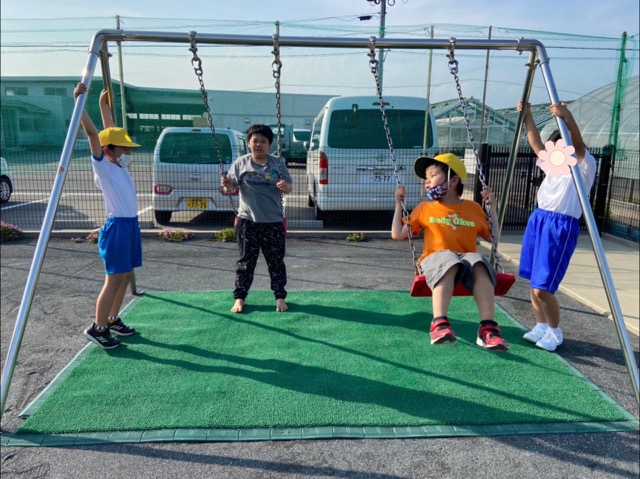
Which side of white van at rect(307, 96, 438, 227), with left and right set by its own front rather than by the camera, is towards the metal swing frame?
back

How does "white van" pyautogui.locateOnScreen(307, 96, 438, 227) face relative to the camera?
away from the camera

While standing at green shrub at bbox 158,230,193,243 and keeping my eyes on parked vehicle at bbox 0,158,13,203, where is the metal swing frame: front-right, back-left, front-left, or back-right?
back-left

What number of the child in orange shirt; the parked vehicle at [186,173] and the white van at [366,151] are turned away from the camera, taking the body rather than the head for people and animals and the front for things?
2

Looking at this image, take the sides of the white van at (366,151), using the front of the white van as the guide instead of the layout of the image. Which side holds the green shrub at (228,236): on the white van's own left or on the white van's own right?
on the white van's own left

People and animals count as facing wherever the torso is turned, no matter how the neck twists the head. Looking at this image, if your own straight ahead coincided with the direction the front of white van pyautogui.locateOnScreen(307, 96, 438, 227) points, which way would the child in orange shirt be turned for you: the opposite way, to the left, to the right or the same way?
the opposite way

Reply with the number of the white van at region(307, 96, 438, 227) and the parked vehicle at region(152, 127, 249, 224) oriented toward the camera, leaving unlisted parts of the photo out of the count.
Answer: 0

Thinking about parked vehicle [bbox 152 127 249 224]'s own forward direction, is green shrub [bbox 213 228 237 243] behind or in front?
behind

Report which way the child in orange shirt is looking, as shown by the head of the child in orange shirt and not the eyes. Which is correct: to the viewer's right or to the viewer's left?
to the viewer's left

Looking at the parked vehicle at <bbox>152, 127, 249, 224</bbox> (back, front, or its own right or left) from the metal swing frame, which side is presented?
back

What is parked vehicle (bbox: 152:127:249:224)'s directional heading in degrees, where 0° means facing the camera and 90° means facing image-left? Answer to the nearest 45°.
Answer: approximately 180°

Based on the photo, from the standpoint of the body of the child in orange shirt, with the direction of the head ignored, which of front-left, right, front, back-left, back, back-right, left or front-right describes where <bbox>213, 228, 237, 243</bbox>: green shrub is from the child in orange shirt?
back-right

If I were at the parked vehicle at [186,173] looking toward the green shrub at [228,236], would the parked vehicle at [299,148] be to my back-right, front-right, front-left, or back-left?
back-left

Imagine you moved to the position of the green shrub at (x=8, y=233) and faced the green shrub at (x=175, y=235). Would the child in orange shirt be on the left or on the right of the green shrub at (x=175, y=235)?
right

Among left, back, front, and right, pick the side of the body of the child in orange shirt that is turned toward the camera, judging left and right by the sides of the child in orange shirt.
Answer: front

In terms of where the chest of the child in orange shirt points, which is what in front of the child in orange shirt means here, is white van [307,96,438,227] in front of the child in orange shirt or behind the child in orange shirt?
behind
